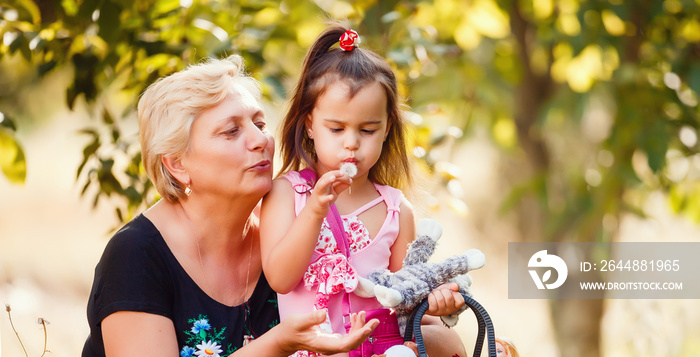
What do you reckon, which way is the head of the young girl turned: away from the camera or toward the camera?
toward the camera

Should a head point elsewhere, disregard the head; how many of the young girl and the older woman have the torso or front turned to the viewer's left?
0

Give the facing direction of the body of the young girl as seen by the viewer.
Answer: toward the camera

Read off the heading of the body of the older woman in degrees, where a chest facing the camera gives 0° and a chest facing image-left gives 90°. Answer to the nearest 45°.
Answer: approximately 315°
